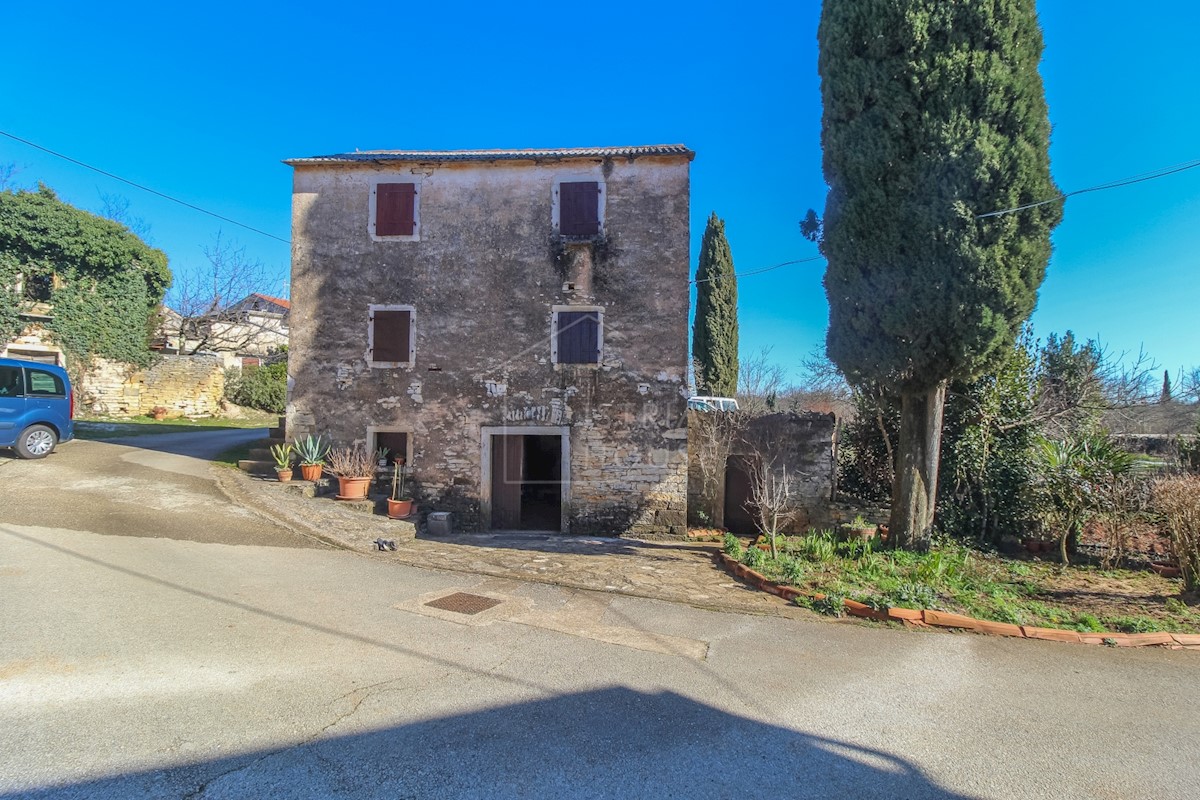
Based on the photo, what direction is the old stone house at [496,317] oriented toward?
toward the camera

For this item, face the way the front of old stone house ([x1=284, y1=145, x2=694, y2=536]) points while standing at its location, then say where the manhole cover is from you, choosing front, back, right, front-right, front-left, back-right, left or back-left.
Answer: front

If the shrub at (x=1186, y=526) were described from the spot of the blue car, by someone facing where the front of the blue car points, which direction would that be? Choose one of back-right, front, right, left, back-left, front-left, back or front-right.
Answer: back-left

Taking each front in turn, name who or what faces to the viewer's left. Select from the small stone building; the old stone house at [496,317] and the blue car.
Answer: the blue car

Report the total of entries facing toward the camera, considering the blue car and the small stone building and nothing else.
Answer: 1

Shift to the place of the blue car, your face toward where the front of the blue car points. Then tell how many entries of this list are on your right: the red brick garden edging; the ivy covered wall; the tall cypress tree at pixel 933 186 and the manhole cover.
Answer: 1

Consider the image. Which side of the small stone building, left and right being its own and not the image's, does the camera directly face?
front

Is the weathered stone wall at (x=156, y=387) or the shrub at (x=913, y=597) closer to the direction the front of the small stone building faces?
the shrub

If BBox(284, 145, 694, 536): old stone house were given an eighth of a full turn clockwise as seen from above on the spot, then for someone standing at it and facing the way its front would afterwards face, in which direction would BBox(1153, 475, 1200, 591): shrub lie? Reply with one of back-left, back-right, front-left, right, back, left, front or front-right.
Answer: left

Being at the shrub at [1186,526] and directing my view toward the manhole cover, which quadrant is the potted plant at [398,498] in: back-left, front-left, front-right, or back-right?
front-right

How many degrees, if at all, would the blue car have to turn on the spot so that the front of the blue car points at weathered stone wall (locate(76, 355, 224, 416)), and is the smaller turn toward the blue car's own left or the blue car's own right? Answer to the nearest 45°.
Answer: approximately 90° to the blue car's own right
